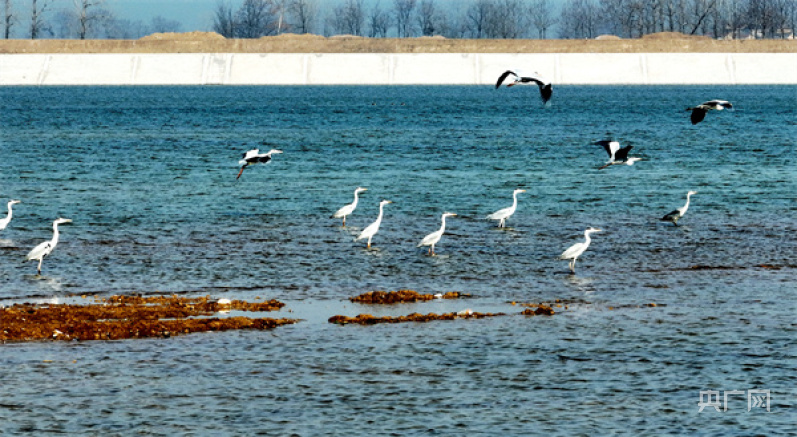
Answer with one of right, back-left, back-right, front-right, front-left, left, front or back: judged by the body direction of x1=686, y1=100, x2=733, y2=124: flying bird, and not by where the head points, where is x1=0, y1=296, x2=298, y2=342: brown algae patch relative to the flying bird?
back-right

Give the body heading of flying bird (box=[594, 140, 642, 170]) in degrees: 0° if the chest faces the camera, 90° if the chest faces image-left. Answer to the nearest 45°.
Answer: approximately 270°

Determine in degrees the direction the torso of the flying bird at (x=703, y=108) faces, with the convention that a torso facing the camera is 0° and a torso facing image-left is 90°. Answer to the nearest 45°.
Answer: approximately 270°

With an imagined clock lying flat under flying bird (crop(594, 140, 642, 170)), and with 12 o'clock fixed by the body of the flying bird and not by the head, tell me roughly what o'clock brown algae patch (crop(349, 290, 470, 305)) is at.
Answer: The brown algae patch is roughly at 4 o'clock from the flying bird.

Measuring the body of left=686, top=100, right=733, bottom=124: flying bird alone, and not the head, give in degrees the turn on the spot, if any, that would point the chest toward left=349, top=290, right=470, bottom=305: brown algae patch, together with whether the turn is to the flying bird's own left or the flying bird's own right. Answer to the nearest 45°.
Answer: approximately 135° to the flying bird's own right

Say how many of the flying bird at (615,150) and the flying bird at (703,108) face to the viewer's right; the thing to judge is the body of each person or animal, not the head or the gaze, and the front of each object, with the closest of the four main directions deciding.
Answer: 2

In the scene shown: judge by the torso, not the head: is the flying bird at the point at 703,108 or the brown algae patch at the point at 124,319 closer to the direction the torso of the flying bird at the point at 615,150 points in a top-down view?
the flying bird
